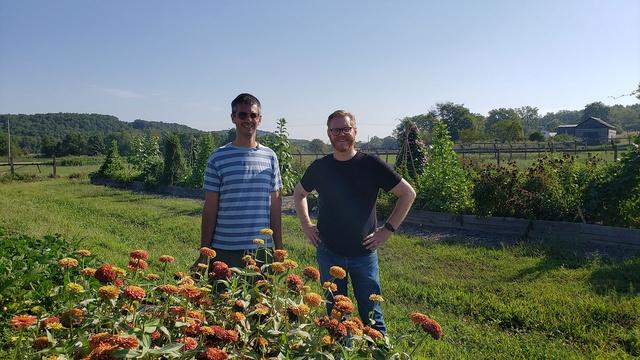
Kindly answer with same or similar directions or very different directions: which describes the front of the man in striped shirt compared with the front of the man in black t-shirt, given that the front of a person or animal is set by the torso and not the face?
same or similar directions

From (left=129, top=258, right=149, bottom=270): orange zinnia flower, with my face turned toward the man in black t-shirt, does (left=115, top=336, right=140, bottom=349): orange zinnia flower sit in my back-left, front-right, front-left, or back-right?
back-right

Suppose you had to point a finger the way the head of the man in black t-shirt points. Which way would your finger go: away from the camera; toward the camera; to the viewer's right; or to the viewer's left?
toward the camera

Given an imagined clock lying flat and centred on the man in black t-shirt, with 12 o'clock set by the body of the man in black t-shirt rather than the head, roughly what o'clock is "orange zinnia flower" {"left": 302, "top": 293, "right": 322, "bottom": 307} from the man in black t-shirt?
The orange zinnia flower is roughly at 12 o'clock from the man in black t-shirt.

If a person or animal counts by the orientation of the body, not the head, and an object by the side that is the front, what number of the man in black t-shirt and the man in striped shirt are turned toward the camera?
2

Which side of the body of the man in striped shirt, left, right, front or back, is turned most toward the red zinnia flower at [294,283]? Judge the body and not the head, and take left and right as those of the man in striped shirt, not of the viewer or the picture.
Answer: front

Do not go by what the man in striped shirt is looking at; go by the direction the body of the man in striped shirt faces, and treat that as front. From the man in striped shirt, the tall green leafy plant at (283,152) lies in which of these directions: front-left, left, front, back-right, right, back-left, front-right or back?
back

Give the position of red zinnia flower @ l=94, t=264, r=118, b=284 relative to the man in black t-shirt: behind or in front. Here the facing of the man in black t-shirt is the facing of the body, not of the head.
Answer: in front

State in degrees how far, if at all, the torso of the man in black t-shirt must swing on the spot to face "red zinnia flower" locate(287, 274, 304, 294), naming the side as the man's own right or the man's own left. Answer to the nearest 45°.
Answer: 0° — they already face it

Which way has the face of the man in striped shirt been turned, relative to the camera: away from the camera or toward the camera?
toward the camera

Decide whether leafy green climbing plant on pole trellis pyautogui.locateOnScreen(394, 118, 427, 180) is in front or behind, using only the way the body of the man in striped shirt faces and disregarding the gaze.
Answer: behind

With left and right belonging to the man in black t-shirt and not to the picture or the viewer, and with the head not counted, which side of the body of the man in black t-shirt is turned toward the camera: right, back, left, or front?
front

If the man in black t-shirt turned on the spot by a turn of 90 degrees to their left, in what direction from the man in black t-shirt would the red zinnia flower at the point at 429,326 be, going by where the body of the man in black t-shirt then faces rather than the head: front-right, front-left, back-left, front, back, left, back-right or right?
right

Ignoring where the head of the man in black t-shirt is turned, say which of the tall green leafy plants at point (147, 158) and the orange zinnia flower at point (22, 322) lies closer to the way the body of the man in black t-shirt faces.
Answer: the orange zinnia flower

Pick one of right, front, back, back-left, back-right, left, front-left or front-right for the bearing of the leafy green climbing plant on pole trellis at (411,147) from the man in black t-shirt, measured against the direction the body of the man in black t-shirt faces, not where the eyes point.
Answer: back

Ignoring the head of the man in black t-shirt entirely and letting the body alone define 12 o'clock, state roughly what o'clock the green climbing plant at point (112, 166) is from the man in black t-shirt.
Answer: The green climbing plant is roughly at 5 o'clock from the man in black t-shirt.

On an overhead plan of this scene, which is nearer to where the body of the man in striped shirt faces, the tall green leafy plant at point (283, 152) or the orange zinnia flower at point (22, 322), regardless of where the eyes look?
the orange zinnia flower

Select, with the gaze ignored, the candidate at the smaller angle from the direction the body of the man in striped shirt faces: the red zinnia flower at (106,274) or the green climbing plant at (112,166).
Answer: the red zinnia flower

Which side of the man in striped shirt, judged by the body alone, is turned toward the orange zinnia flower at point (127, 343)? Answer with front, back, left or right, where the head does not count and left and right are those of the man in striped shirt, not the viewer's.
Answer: front
